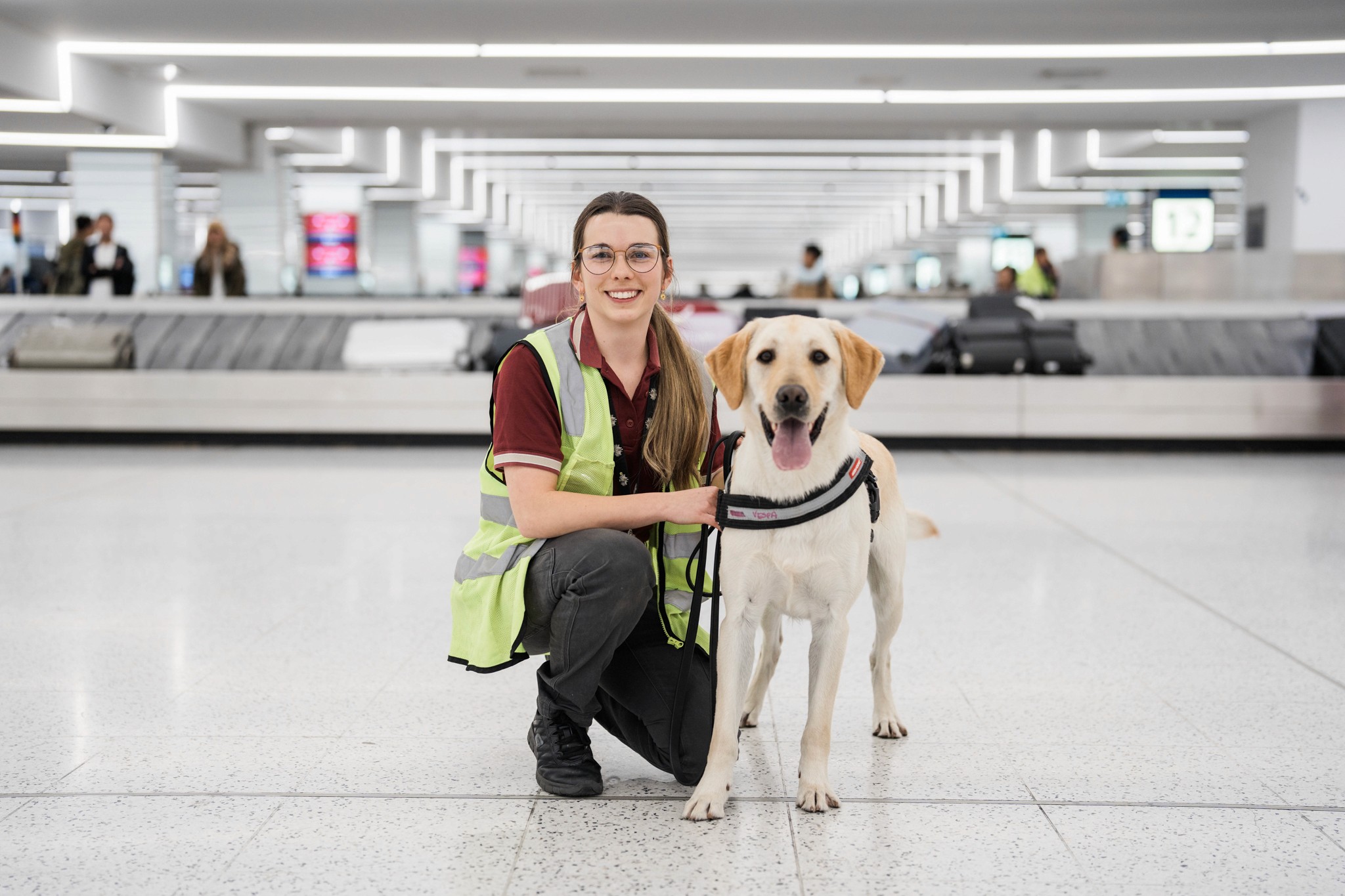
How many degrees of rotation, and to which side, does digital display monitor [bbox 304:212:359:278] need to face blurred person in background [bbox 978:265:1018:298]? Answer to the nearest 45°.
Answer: approximately 45° to its left

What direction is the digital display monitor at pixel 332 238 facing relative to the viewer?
toward the camera

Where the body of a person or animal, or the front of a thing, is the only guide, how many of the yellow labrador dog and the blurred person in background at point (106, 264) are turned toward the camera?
2

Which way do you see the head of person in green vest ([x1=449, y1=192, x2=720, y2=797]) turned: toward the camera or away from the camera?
toward the camera

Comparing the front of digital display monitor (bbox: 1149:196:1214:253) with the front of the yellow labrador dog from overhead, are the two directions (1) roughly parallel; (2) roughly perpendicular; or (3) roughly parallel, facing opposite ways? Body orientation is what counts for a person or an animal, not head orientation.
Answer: roughly parallel

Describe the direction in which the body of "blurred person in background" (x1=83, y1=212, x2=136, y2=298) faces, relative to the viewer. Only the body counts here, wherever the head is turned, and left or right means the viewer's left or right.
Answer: facing the viewer

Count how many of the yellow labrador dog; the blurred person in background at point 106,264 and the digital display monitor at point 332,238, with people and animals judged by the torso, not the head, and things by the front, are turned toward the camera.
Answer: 3

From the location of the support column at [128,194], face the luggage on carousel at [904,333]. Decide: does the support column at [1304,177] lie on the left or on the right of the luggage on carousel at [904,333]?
left

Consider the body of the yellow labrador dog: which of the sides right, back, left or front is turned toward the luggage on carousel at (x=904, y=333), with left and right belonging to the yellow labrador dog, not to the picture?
back

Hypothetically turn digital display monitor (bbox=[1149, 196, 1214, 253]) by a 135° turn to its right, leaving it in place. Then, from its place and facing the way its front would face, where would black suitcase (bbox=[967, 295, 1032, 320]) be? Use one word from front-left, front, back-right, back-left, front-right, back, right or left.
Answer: back-left

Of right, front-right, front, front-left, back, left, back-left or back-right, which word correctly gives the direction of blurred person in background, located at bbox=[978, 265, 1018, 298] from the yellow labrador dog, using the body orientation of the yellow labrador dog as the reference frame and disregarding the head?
back

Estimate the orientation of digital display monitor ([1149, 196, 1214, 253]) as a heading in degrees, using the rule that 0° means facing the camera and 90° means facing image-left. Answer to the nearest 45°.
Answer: approximately 0°

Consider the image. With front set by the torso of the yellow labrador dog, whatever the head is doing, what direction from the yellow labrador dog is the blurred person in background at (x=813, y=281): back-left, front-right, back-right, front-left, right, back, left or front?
back
